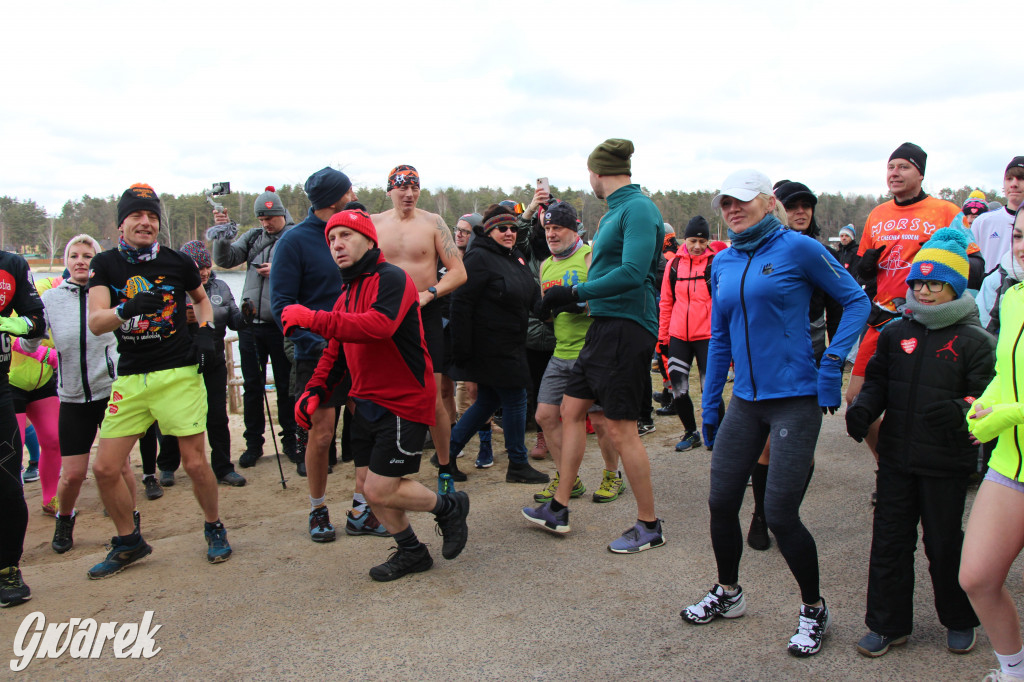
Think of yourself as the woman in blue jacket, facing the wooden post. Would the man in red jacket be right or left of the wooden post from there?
left

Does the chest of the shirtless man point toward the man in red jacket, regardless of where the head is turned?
yes

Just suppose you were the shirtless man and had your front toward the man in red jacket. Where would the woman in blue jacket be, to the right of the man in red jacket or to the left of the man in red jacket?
left

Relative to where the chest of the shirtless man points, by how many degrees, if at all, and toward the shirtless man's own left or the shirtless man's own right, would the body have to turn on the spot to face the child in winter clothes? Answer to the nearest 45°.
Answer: approximately 45° to the shirtless man's own left

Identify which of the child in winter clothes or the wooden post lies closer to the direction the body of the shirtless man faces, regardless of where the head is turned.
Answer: the child in winter clothes

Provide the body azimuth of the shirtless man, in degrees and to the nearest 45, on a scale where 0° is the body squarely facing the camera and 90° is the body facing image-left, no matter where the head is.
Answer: approximately 0°

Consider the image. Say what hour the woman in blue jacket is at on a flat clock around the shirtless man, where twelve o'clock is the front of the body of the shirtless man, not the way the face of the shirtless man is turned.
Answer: The woman in blue jacket is roughly at 11 o'clock from the shirtless man.
